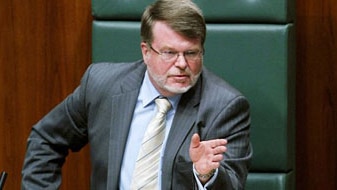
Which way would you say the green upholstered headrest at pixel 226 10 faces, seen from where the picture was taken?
facing the viewer

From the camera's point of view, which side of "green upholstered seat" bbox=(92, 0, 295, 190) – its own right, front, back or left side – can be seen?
front

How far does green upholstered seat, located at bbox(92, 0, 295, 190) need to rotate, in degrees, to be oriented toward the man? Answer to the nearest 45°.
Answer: approximately 45° to its right
